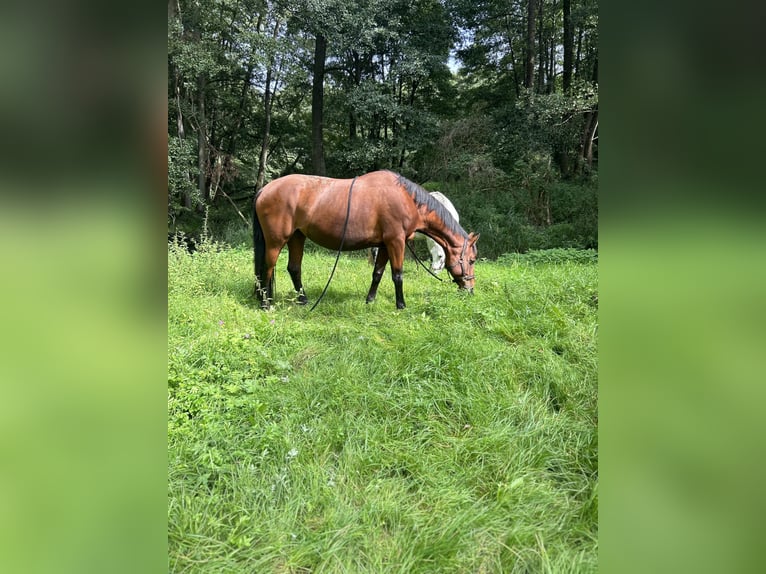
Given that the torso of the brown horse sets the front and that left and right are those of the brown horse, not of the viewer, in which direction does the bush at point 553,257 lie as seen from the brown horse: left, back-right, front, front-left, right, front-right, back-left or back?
front-left

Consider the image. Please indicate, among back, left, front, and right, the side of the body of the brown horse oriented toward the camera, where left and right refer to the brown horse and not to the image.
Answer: right
